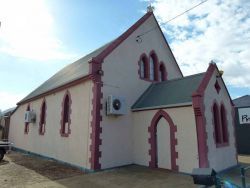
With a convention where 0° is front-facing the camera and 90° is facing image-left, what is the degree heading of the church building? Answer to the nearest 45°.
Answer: approximately 315°

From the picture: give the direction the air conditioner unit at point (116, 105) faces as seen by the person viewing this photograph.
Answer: facing the viewer and to the right of the viewer
